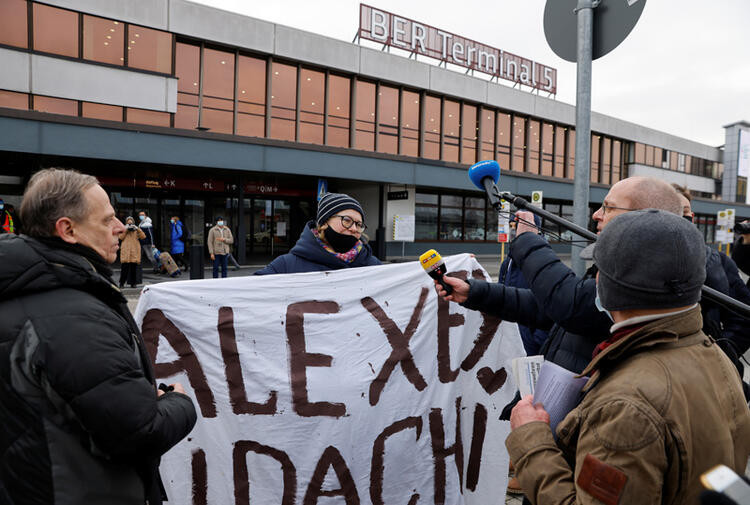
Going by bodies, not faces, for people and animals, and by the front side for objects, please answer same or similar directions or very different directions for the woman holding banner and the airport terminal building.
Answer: same or similar directions

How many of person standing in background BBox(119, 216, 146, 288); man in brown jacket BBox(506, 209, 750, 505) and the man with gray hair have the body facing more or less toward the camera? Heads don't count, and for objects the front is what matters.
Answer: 1

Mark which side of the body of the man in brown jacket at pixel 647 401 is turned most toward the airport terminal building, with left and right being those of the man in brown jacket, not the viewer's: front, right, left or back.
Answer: front

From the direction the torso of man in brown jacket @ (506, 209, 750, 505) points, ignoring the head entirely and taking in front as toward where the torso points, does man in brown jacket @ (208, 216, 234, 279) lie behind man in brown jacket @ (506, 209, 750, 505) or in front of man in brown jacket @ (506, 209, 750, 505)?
in front

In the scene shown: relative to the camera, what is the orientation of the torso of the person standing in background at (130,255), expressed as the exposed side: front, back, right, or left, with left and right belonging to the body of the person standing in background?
front

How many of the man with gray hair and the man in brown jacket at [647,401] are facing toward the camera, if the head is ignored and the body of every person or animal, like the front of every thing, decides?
0

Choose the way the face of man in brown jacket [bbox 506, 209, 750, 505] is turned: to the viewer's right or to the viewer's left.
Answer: to the viewer's left

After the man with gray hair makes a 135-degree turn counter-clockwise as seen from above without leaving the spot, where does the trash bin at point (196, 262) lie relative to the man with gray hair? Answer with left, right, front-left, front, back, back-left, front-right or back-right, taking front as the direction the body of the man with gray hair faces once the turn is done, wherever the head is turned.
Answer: right

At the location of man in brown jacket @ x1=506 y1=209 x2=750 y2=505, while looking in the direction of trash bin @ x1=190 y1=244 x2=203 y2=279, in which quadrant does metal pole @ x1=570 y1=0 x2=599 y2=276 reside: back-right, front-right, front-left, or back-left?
front-right

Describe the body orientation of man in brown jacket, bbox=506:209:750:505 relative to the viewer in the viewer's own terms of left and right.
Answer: facing away from the viewer and to the left of the viewer

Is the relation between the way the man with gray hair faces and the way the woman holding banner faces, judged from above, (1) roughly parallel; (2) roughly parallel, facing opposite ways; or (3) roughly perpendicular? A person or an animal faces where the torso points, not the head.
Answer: roughly perpendicular

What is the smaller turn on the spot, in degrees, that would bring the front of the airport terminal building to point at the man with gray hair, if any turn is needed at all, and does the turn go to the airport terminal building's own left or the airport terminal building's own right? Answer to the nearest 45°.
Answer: approximately 45° to the airport terminal building's own right

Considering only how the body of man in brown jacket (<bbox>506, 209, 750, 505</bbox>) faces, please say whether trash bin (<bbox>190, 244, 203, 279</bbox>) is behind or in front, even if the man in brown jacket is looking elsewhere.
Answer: in front

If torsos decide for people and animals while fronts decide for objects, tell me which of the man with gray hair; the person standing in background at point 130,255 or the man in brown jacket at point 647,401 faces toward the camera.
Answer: the person standing in background

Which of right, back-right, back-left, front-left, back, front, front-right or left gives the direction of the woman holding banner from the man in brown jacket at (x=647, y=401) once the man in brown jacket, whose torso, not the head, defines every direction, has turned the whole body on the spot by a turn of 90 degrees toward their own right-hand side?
left

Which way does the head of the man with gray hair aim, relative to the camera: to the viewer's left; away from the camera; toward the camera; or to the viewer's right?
to the viewer's right
